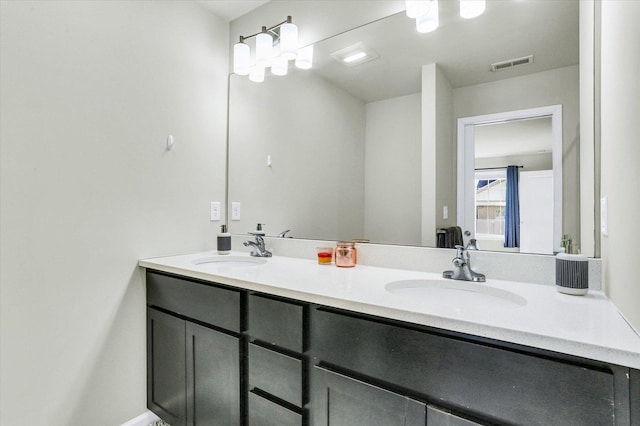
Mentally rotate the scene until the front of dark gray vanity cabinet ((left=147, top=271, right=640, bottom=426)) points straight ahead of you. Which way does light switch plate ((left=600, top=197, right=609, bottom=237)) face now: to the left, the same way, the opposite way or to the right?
to the right

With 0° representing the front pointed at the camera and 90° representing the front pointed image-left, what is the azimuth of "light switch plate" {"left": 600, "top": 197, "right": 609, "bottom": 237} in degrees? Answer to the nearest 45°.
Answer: approximately 90°

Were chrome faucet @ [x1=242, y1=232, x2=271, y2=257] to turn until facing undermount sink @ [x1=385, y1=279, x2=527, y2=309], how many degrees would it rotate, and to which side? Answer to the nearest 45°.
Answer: approximately 90° to its left

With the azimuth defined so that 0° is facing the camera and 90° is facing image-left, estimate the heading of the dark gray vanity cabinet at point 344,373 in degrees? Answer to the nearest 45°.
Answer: approximately 45°
